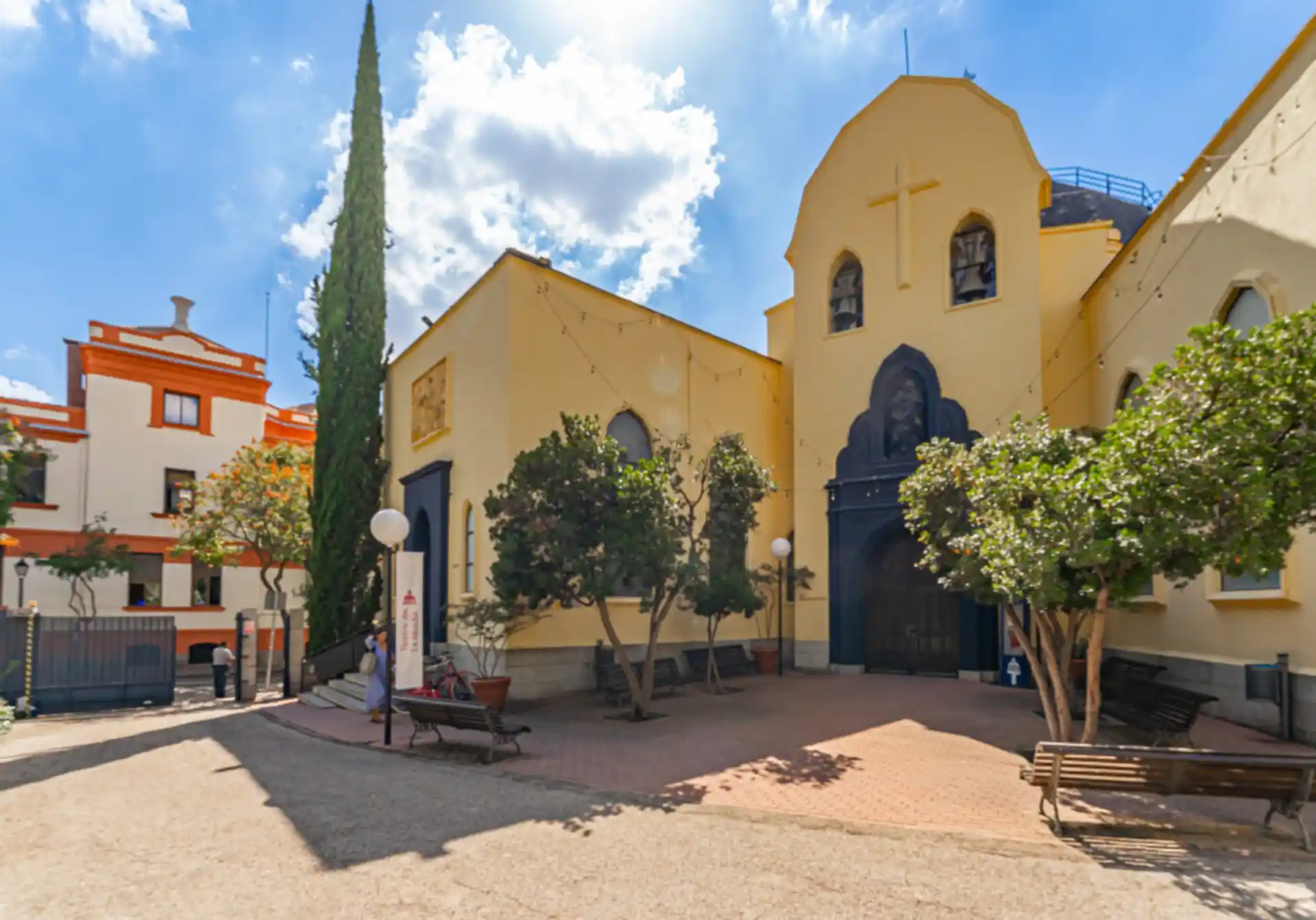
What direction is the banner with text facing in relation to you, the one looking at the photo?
facing the viewer

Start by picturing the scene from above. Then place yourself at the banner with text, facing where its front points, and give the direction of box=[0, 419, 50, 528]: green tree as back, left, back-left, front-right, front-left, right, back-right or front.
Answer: back-right

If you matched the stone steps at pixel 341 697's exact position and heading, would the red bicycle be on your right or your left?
on your left

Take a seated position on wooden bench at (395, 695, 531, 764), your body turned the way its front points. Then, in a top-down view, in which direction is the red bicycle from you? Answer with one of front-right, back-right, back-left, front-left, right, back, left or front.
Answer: front-left

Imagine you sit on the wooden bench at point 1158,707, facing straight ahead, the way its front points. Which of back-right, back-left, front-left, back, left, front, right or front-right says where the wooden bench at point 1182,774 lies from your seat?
front-left

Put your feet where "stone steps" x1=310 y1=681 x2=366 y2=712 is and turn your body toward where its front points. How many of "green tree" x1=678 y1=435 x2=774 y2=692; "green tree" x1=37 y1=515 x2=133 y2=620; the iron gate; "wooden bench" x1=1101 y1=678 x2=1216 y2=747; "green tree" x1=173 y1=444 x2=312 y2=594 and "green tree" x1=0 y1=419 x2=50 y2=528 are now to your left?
2

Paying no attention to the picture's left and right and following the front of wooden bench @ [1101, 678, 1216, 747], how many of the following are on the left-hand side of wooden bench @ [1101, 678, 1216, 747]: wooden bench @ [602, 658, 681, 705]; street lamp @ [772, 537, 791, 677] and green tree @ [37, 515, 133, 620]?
0

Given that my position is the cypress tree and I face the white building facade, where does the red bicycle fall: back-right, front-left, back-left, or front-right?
back-left

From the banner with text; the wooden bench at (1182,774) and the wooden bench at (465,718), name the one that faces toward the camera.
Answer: the banner with text

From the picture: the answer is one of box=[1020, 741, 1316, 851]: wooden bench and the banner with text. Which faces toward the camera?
the banner with text

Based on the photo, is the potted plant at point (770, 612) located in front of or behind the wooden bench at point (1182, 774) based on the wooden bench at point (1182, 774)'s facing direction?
in front
